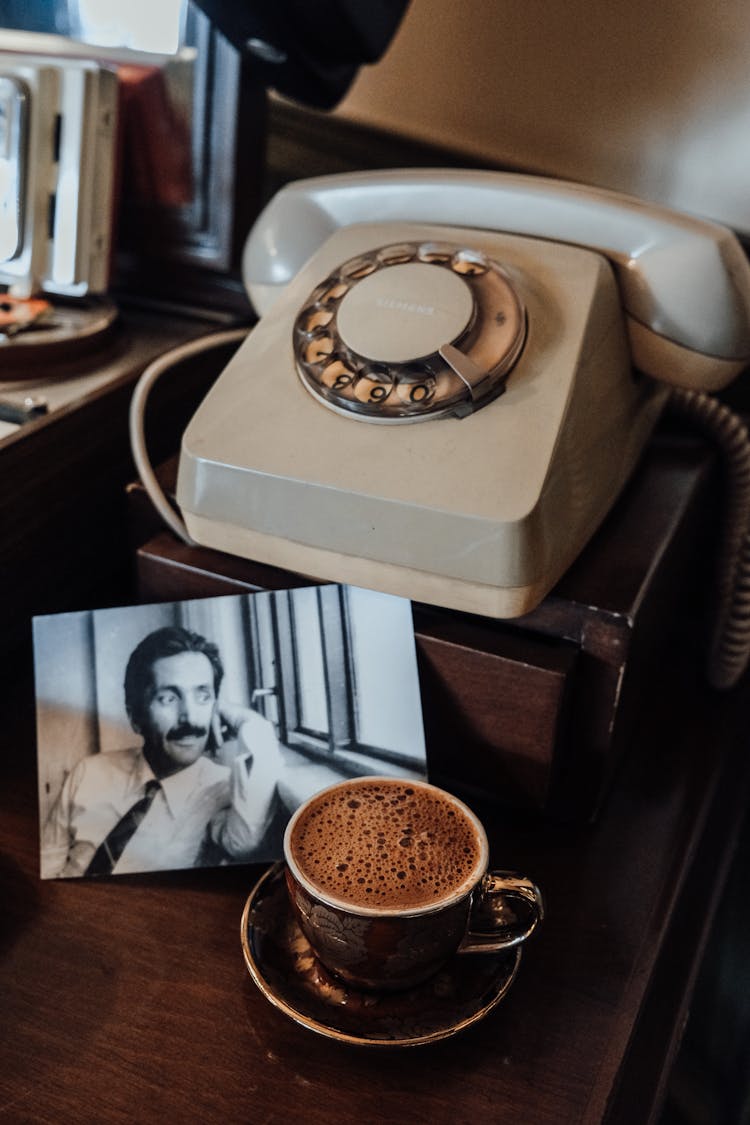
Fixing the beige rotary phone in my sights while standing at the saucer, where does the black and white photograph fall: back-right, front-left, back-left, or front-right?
front-left

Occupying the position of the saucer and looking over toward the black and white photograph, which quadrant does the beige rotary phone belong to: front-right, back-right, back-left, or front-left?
front-right

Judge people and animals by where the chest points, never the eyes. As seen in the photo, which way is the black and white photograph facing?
toward the camera
